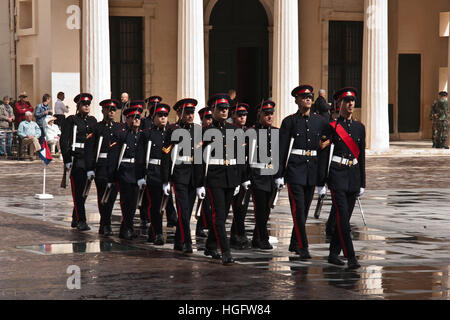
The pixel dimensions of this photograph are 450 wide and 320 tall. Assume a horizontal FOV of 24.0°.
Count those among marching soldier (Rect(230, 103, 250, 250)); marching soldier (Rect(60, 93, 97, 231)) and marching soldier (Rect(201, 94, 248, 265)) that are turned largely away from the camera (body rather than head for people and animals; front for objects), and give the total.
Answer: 0

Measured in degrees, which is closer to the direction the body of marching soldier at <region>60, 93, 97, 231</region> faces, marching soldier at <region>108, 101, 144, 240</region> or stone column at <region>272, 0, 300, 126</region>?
the marching soldier

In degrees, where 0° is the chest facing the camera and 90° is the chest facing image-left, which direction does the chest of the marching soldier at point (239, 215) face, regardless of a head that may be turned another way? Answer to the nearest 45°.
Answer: approximately 315°

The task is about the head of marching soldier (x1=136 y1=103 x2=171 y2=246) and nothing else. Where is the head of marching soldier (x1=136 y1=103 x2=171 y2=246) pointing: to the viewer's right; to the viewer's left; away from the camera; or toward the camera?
toward the camera

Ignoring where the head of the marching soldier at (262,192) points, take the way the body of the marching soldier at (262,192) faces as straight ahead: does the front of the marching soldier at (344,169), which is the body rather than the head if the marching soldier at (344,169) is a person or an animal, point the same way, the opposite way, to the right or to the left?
the same way

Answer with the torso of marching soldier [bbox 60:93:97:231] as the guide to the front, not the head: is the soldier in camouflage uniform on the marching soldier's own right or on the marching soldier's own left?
on the marching soldier's own left

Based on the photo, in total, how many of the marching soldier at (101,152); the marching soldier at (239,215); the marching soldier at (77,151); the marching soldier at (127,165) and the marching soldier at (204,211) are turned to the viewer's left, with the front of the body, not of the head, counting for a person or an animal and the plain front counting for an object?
0

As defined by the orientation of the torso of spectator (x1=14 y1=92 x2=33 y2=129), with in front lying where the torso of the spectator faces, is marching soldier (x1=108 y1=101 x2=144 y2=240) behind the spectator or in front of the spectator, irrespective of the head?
in front

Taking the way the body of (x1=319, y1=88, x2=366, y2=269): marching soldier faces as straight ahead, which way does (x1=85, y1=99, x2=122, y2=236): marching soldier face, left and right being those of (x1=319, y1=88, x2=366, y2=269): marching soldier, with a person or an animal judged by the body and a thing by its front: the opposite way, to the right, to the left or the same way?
the same way

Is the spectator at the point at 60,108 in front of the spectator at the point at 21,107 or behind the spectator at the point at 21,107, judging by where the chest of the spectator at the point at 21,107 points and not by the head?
in front

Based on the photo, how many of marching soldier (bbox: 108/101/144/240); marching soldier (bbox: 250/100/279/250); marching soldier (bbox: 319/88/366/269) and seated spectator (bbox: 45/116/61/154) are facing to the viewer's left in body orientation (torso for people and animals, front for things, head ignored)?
0

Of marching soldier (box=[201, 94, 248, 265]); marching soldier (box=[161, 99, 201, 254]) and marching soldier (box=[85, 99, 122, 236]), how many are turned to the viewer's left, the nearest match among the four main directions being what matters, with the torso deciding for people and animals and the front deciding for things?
0

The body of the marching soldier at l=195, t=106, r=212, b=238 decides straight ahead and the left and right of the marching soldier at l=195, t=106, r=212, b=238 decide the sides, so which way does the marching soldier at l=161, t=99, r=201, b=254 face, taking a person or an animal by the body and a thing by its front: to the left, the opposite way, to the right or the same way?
the same way

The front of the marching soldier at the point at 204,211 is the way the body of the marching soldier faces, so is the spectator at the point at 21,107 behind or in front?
behind

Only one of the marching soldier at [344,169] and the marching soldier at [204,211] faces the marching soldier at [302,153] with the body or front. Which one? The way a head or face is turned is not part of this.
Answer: the marching soldier at [204,211]

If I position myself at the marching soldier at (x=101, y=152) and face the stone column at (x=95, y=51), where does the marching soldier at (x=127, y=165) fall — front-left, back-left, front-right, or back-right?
back-right
